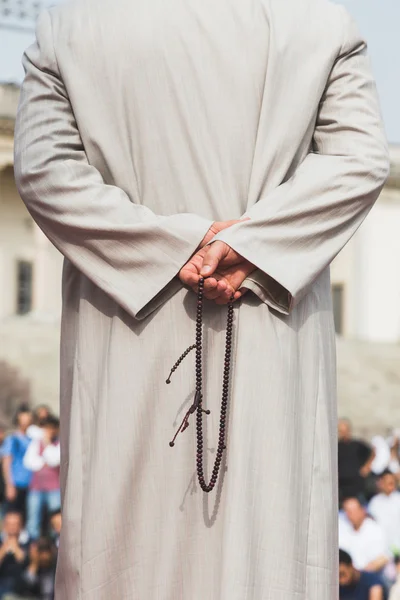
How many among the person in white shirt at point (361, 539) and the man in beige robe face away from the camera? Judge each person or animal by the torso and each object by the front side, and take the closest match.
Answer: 1

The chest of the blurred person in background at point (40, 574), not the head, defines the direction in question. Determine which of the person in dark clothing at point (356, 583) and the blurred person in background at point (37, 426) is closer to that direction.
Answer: the person in dark clothing

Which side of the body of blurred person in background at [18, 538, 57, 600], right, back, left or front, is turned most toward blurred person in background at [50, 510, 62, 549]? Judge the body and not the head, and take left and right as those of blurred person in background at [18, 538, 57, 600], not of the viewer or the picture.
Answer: back

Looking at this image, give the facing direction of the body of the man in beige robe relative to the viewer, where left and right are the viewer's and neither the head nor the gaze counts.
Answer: facing away from the viewer

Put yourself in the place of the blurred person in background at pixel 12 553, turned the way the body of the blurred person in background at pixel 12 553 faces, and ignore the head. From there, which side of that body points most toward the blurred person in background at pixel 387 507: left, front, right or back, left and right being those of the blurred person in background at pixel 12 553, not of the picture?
left

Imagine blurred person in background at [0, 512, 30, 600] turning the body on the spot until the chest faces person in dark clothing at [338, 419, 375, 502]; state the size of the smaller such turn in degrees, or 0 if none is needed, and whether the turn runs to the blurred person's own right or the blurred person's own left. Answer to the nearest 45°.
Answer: approximately 135° to the blurred person's own left

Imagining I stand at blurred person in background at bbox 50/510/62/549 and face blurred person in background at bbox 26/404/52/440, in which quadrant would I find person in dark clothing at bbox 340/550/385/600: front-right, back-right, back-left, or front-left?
back-right

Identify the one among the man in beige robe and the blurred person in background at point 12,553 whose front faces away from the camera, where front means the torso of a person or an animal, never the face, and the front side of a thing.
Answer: the man in beige robe

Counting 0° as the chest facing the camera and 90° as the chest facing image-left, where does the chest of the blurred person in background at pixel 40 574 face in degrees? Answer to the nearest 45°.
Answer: approximately 0°

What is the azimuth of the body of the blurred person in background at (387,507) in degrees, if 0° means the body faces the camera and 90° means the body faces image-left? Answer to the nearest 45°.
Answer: approximately 0°

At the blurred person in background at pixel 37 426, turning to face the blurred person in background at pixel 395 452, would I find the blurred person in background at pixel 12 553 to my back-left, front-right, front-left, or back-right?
back-right

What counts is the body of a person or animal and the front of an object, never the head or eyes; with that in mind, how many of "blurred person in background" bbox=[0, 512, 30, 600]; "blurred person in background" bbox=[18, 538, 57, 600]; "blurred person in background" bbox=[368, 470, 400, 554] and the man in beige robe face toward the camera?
3
